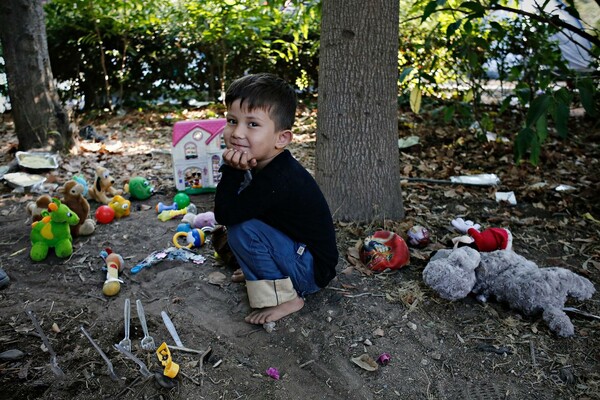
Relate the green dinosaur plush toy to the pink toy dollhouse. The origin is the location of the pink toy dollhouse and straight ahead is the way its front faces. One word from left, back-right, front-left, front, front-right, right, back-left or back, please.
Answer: front-right

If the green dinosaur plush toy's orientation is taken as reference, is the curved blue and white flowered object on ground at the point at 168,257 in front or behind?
in front

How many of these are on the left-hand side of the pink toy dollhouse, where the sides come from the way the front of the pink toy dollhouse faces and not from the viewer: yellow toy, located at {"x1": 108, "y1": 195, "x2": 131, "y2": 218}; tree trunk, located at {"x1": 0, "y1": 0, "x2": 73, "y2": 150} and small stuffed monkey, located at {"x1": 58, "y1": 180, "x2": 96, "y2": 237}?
0

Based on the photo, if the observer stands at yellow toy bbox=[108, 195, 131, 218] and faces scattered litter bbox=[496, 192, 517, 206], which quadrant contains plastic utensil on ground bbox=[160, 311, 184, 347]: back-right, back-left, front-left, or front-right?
front-right

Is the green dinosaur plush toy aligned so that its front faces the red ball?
no

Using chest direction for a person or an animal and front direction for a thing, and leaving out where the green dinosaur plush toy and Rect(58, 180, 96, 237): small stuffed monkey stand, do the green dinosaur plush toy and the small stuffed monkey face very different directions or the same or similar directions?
same or similar directions

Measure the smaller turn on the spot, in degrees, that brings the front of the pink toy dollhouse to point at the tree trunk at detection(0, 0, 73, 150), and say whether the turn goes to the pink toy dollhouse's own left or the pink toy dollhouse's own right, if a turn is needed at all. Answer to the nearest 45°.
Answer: approximately 135° to the pink toy dollhouse's own right

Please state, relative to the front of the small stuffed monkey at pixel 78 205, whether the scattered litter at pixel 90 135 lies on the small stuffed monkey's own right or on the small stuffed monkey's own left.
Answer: on the small stuffed monkey's own left

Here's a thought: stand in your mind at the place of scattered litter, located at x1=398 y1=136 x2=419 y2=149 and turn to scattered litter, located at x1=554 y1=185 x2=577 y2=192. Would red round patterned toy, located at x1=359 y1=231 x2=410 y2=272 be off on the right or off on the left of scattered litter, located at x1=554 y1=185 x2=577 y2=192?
right

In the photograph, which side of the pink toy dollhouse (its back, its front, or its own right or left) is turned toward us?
front
